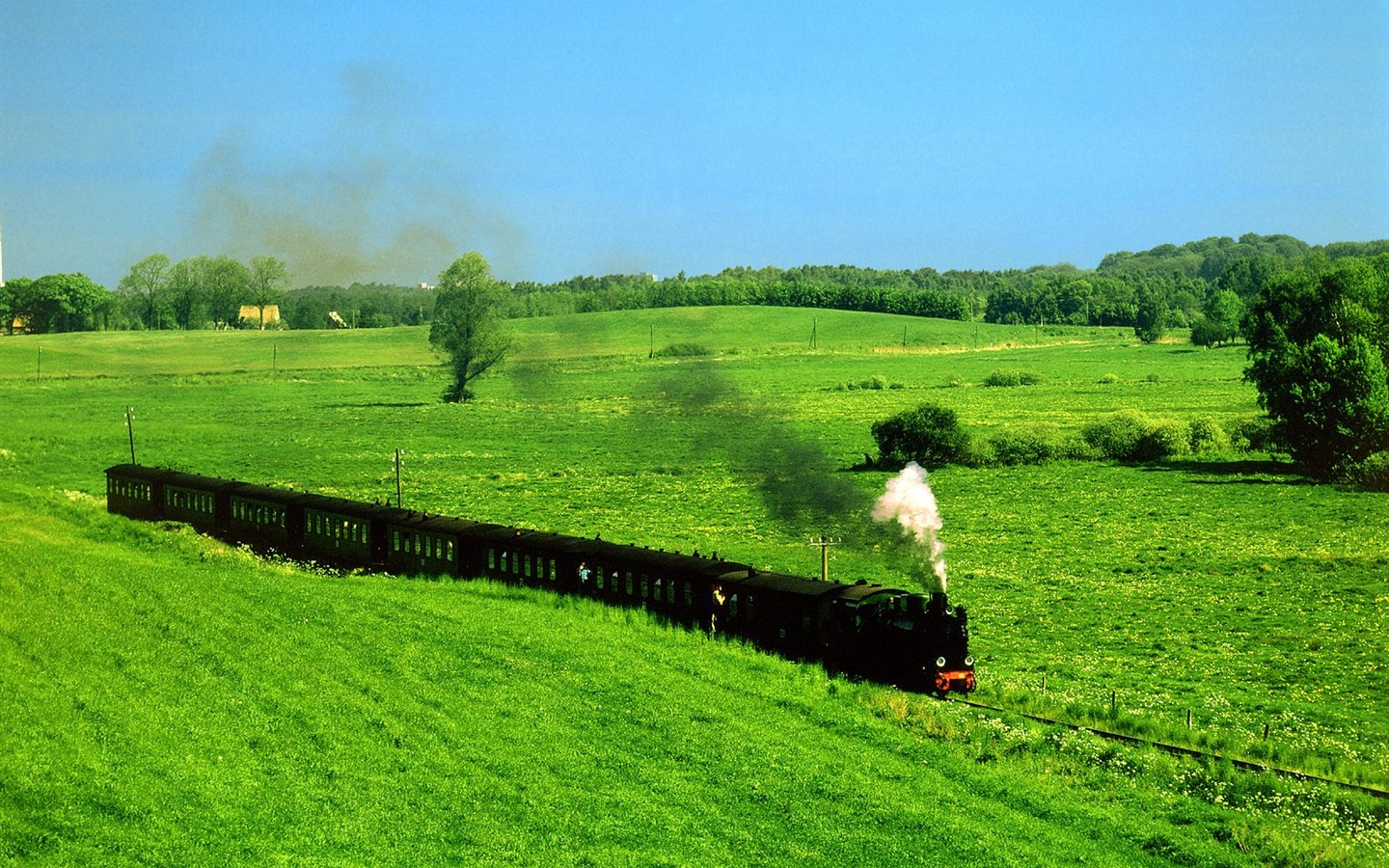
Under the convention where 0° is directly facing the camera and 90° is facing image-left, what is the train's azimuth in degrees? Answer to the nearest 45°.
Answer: approximately 315°

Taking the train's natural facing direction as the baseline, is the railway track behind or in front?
in front
